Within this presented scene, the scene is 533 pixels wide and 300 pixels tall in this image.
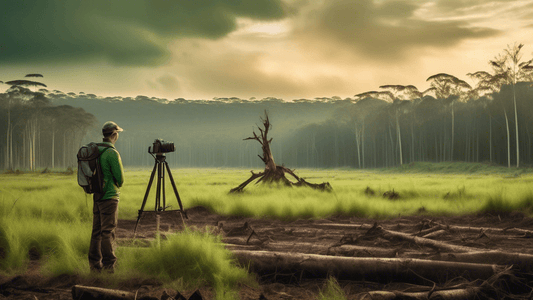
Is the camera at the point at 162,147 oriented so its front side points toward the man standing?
no

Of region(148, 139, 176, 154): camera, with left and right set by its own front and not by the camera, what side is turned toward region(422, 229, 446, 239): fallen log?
front

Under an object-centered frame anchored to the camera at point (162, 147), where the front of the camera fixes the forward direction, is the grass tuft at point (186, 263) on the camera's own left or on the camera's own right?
on the camera's own right

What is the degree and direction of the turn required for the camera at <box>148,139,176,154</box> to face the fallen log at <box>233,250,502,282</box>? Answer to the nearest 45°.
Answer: approximately 45° to its right

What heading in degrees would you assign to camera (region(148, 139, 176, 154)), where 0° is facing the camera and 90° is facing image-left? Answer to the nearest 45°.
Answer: approximately 270°

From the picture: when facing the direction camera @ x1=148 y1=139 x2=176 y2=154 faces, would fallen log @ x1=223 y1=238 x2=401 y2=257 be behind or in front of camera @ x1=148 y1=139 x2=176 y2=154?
in front

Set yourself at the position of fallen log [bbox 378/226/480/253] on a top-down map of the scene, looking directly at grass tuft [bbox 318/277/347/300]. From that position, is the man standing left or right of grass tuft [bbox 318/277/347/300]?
right

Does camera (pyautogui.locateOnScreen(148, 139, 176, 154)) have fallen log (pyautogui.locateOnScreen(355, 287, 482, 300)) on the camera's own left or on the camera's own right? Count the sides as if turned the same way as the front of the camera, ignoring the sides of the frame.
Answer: on the camera's own right
